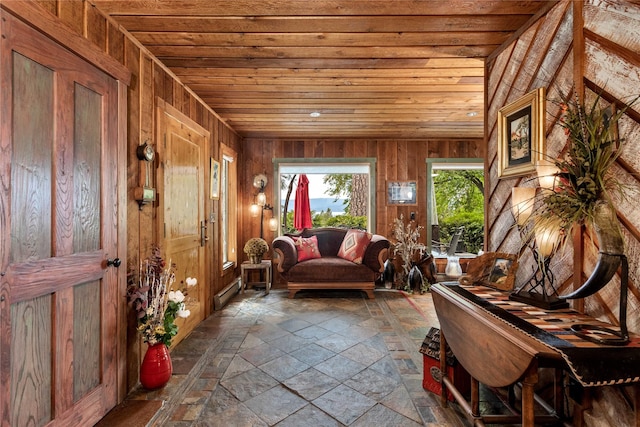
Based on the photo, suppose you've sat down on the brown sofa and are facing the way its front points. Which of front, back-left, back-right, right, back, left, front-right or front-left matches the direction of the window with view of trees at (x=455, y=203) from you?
back-left

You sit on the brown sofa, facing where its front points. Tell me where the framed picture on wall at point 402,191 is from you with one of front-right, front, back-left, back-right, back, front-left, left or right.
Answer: back-left

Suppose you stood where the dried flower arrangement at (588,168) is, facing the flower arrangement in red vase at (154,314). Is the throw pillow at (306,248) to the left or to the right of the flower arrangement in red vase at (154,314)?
right

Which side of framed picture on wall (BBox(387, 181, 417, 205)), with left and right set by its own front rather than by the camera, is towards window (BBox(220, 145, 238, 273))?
right

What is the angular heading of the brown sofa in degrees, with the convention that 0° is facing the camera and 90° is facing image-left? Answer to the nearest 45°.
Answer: approximately 0°

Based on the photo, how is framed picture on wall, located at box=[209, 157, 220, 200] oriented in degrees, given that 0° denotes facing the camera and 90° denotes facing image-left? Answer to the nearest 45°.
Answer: approximately 270°

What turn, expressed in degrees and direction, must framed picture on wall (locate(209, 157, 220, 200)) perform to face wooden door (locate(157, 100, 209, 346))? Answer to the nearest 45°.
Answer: approximately 90° to its right

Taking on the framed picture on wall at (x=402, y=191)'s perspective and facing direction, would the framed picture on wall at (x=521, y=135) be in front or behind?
in front

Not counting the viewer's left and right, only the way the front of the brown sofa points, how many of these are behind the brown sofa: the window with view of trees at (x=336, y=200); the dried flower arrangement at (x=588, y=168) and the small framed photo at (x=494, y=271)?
1
